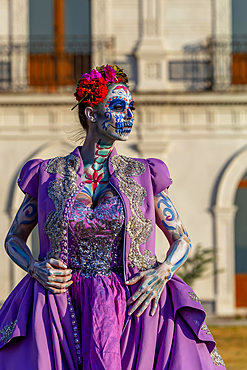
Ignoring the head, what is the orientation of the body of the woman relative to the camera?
toward the camera

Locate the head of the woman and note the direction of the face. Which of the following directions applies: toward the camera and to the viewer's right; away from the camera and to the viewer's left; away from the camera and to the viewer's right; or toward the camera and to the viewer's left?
toward the camera and to the viewer's right
